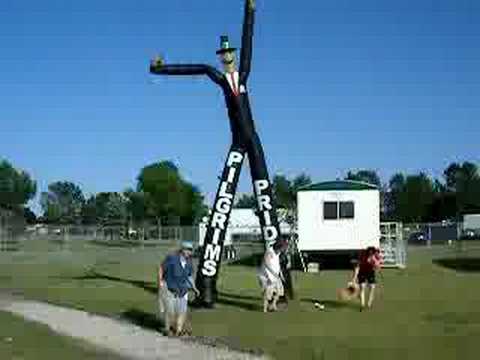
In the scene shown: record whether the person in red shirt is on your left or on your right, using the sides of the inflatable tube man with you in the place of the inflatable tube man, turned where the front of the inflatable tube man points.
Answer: on your left

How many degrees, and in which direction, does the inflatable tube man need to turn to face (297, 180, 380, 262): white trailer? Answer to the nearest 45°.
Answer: approximately 180°

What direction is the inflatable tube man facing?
toward the camera

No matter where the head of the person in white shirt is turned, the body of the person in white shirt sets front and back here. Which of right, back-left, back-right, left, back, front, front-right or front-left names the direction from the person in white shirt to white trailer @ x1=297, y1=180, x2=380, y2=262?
left

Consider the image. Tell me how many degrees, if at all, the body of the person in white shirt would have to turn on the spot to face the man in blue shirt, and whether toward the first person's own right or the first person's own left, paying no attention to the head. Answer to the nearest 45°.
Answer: approximately 135° to the first person's own right

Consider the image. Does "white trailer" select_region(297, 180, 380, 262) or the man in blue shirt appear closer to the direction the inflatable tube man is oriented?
the man in blue shirt
